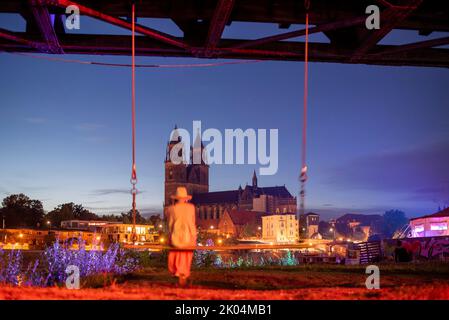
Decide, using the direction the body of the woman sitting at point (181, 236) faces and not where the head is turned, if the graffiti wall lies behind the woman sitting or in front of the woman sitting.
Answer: in front

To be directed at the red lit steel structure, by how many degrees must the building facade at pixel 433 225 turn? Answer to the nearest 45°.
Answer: approximately 45° to its left

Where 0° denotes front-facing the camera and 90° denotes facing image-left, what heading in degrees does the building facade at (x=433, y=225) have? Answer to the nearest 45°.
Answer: approximately 45°

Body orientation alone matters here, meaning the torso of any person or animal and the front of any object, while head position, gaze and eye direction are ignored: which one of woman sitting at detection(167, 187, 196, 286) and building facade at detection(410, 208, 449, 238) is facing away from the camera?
the woman sitting

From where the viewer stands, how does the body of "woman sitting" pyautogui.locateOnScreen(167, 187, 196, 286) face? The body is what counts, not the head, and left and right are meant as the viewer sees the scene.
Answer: facing away from the viewer

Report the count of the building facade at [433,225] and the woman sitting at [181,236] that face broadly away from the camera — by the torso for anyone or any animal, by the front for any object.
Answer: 1
